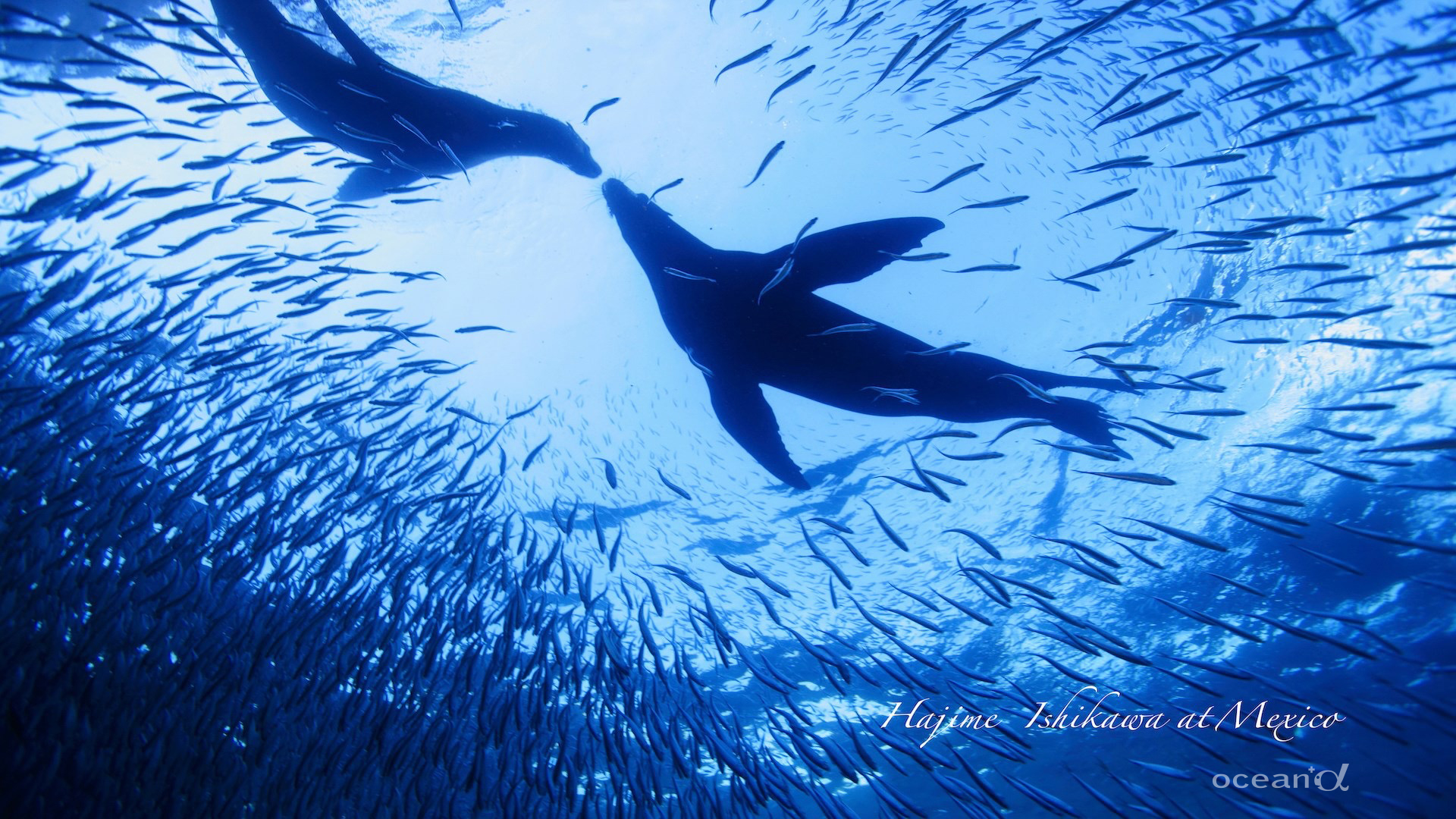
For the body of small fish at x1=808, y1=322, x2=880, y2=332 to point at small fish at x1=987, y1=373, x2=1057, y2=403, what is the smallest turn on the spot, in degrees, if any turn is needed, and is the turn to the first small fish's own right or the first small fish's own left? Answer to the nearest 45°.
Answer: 0° — it already faces it

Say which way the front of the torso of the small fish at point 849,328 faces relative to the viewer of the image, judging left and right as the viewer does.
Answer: facing to the right of the viewer

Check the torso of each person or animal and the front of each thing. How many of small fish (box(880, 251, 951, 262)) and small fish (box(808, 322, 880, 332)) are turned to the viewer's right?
2

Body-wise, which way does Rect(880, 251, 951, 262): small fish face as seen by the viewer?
to the viewer's right
